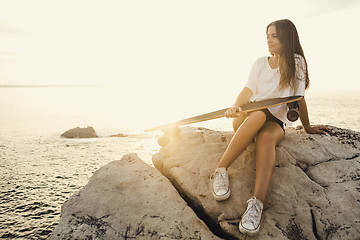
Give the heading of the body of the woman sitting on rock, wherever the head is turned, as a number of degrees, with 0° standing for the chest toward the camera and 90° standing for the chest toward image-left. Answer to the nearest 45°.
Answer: approximately 45°

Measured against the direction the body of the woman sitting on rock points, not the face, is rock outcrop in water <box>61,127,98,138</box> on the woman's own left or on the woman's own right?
on the woman's own right
